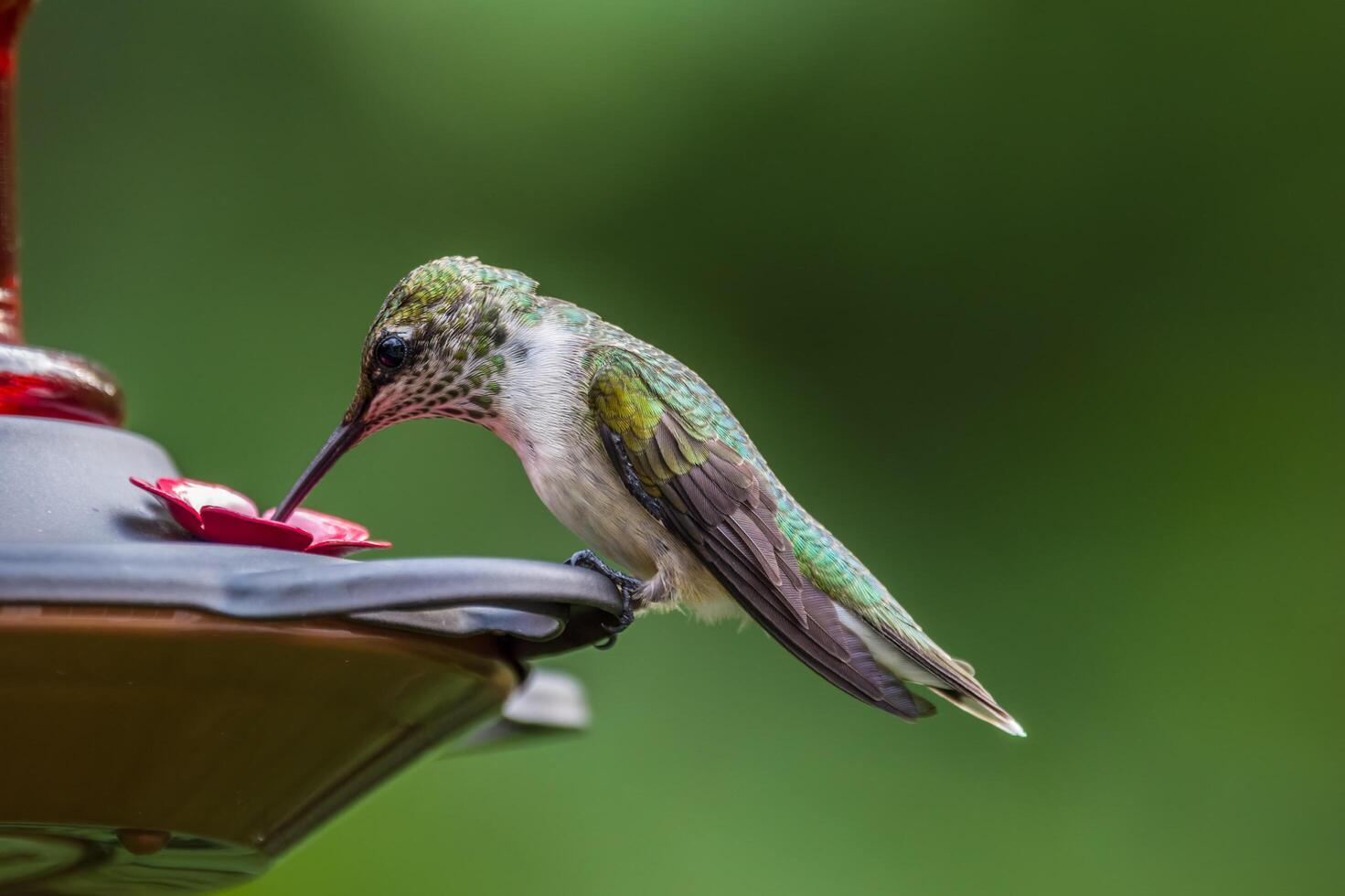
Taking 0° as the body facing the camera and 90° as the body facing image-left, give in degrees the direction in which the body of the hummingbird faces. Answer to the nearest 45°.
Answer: approximately 90°
